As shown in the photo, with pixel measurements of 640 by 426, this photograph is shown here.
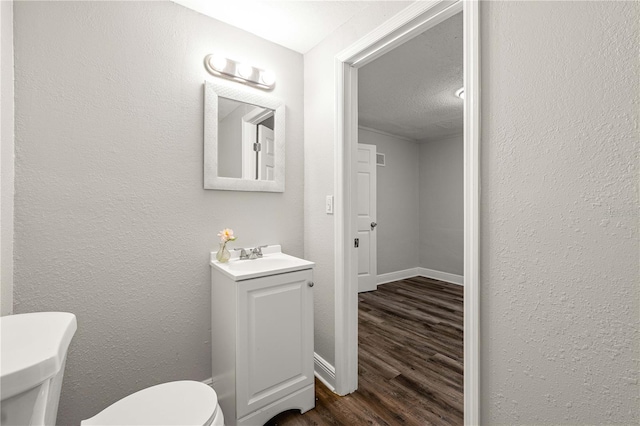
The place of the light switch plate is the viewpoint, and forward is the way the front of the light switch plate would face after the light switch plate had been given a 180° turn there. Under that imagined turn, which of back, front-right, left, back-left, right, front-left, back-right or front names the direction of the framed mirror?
back-left

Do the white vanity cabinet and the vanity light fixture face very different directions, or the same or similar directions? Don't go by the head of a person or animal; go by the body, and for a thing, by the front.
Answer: same or similar directions

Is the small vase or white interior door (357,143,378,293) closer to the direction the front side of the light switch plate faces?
the small vase

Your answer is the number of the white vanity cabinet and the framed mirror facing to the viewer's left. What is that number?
0

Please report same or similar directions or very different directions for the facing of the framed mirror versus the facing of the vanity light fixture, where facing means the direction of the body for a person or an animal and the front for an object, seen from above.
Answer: same or similar directions

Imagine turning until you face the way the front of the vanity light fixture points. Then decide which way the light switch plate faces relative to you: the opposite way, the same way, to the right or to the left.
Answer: to the right

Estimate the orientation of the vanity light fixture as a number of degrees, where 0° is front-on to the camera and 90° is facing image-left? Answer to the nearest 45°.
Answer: approximately 315°

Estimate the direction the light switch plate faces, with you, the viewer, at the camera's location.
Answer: facing the viewer and to the left of the viewer

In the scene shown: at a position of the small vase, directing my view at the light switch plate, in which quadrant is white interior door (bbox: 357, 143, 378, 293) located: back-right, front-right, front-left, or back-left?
front-left

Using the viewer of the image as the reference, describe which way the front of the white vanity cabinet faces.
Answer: facing the viewer and to the right of the viewer

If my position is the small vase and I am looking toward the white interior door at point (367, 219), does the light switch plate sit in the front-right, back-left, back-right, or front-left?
front-right

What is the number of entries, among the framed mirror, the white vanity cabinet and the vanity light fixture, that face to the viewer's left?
0

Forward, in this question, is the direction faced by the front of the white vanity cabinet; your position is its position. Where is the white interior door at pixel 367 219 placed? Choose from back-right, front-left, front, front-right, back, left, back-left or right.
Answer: left

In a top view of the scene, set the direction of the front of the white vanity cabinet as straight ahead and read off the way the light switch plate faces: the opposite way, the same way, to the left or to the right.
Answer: to the right
